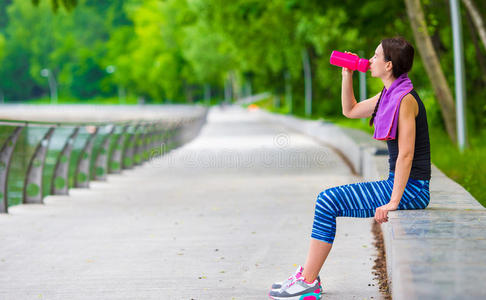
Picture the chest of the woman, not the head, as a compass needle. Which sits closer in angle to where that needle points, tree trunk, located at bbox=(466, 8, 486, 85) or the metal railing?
the metal railing

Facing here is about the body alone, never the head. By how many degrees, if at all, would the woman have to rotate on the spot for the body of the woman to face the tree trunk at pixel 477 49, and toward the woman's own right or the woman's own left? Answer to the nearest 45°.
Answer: approximately 90° to the woman's own right

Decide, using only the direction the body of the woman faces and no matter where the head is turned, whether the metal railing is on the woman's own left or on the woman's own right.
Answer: on the woman's own right

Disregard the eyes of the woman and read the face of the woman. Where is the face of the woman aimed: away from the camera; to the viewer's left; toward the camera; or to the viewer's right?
to the viewer's left

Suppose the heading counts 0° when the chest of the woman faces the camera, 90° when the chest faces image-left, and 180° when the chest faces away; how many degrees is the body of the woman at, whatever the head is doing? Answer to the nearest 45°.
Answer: approximately 90°
